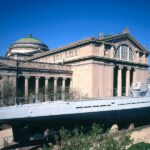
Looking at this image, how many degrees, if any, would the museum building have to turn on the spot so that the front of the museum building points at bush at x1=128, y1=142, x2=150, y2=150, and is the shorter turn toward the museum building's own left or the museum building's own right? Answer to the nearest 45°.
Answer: approximately 45° to the museum building's own right

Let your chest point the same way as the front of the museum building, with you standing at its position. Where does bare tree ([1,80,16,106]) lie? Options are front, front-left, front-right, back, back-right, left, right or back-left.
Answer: right

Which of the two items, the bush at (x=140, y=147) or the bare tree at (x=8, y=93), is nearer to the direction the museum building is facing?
the bush

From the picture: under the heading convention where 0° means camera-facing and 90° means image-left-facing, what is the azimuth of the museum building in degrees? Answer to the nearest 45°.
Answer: approximately 315°
